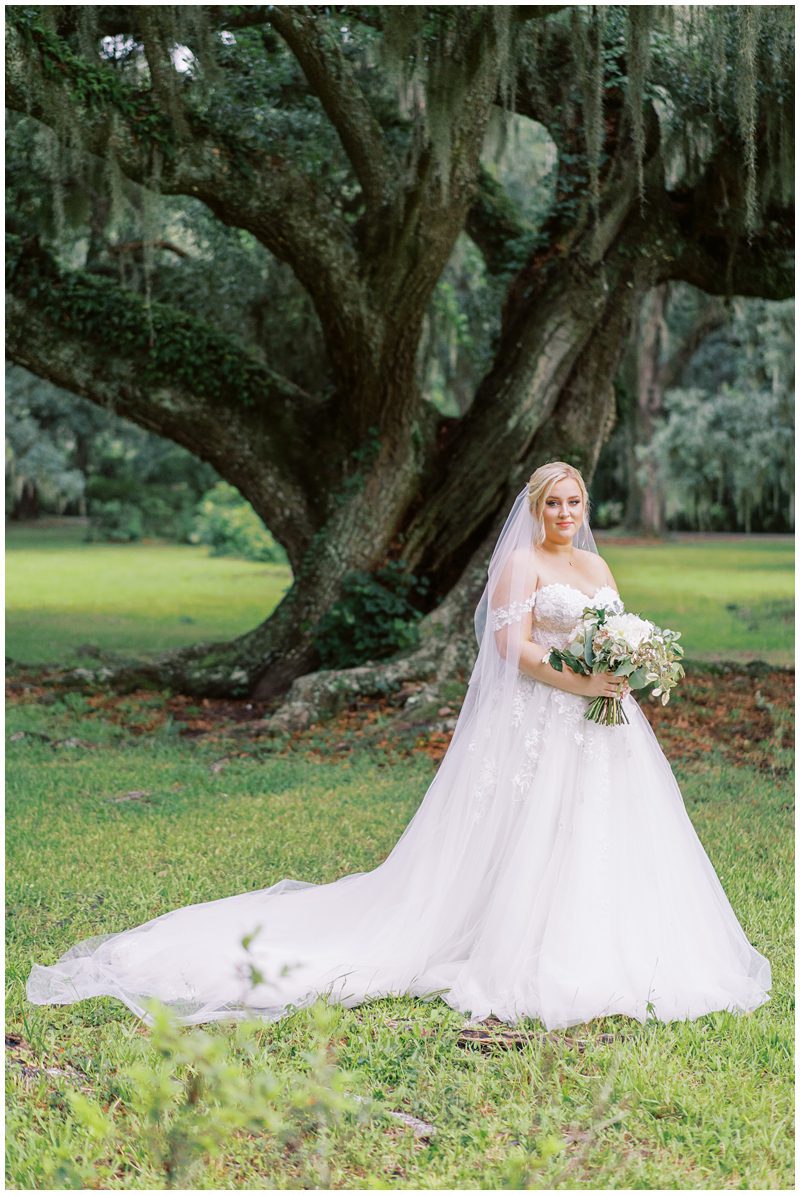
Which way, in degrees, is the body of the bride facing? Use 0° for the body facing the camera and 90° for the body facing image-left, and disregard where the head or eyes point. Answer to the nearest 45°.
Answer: approximately 315°

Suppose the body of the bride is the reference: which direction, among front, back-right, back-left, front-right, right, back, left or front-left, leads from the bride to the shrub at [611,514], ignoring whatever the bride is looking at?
back-left

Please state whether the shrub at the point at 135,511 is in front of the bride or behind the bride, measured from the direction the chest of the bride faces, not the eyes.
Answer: behind

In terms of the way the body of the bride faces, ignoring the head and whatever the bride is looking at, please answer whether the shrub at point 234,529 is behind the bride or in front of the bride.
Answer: behind

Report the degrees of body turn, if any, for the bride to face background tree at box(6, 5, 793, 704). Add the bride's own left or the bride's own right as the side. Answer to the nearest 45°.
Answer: approximately 135° to the bride's own left

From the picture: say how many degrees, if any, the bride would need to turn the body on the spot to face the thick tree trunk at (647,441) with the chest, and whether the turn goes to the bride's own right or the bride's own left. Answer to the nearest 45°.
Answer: approximately 135° to the bride's own left
